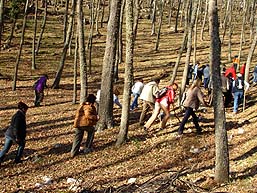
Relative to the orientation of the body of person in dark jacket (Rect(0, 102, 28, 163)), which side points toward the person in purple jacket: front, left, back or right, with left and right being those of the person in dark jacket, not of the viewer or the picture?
left

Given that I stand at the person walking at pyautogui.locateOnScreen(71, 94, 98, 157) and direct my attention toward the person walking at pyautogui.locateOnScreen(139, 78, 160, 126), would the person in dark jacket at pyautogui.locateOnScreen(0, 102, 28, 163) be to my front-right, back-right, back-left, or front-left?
back-left

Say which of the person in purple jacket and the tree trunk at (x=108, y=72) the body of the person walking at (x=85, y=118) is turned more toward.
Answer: the tree trunk

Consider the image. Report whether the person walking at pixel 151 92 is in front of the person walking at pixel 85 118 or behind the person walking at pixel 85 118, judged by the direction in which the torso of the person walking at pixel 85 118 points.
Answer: in front

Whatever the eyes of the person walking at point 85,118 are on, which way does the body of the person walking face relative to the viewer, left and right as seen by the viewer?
facing away from the viewer and to the right of the viewer

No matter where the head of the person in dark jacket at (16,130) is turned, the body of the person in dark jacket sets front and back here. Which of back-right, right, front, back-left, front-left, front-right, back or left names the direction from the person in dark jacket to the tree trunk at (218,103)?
front-right

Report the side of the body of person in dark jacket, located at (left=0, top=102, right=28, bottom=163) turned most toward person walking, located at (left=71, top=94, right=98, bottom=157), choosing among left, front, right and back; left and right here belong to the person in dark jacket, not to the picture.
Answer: front

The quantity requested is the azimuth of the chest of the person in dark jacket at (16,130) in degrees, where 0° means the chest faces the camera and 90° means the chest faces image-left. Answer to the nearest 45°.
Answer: approximately 270°

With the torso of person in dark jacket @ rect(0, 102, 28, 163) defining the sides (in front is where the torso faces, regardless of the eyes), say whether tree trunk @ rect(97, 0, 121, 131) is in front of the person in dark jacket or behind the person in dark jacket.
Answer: in front

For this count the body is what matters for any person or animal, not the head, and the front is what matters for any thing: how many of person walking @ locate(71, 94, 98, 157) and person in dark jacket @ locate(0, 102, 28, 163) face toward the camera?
0

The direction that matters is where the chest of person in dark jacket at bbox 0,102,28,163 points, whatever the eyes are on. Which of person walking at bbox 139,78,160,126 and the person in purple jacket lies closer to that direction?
the person walking

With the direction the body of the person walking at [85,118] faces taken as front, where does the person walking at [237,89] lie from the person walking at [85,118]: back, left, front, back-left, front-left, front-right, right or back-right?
front

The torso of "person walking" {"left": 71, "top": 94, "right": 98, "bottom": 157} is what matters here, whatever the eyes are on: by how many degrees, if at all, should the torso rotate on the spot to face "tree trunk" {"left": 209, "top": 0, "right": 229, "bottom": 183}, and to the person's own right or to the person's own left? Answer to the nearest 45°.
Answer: approximately 90° to the person's own right
